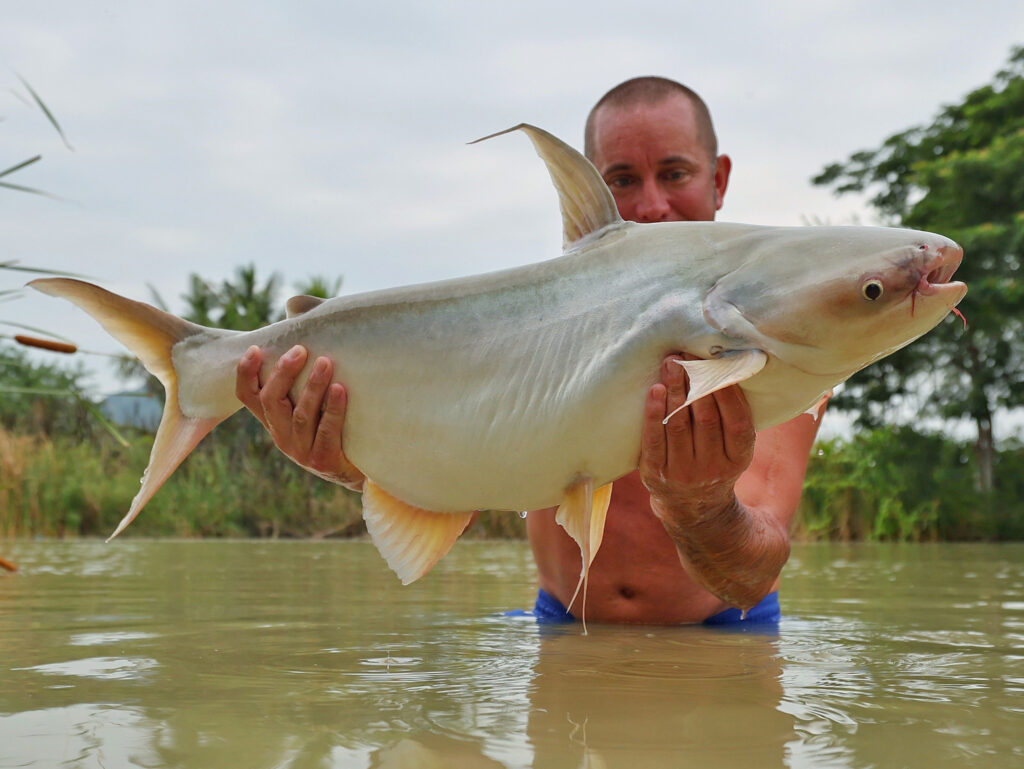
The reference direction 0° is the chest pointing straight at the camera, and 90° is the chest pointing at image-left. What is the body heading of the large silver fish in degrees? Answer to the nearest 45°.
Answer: approximately 270°

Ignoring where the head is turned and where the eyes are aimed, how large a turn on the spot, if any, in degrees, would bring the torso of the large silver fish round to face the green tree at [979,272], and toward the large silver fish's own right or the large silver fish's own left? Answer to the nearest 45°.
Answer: approximately 45° to the large silver fish's own left
